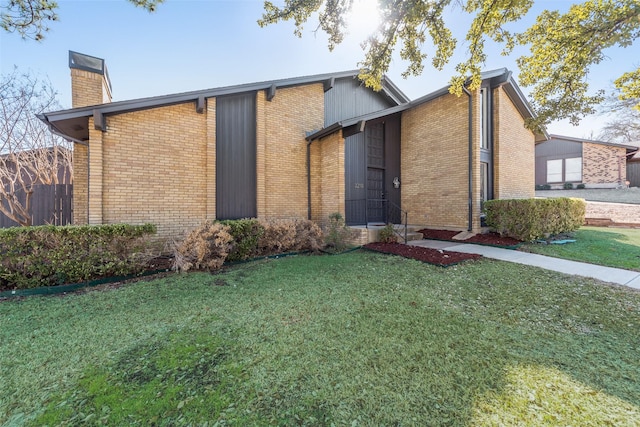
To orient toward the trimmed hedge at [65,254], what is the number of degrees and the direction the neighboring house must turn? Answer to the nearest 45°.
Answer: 0° — it already faces it

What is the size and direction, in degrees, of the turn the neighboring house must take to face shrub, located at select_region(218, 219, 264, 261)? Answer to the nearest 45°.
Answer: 0° — it already faces it

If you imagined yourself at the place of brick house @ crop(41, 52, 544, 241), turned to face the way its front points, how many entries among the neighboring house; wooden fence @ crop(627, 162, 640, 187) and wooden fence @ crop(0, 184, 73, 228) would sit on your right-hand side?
1

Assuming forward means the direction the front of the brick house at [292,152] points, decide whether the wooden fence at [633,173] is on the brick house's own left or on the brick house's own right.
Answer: on the brick house's own left

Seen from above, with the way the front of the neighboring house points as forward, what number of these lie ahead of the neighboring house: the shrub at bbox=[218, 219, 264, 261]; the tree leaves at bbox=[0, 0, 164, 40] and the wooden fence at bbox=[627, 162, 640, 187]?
2

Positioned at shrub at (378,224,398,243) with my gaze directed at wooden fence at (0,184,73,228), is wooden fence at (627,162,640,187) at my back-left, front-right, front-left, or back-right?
back-right

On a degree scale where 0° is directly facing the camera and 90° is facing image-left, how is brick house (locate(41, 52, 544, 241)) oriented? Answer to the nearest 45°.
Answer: approximately 0°

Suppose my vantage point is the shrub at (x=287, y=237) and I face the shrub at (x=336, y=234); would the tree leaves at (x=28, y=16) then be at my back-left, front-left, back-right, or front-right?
back-right

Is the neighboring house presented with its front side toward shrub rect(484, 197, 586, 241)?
yes

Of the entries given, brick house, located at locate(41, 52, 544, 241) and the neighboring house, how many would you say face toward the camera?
2
